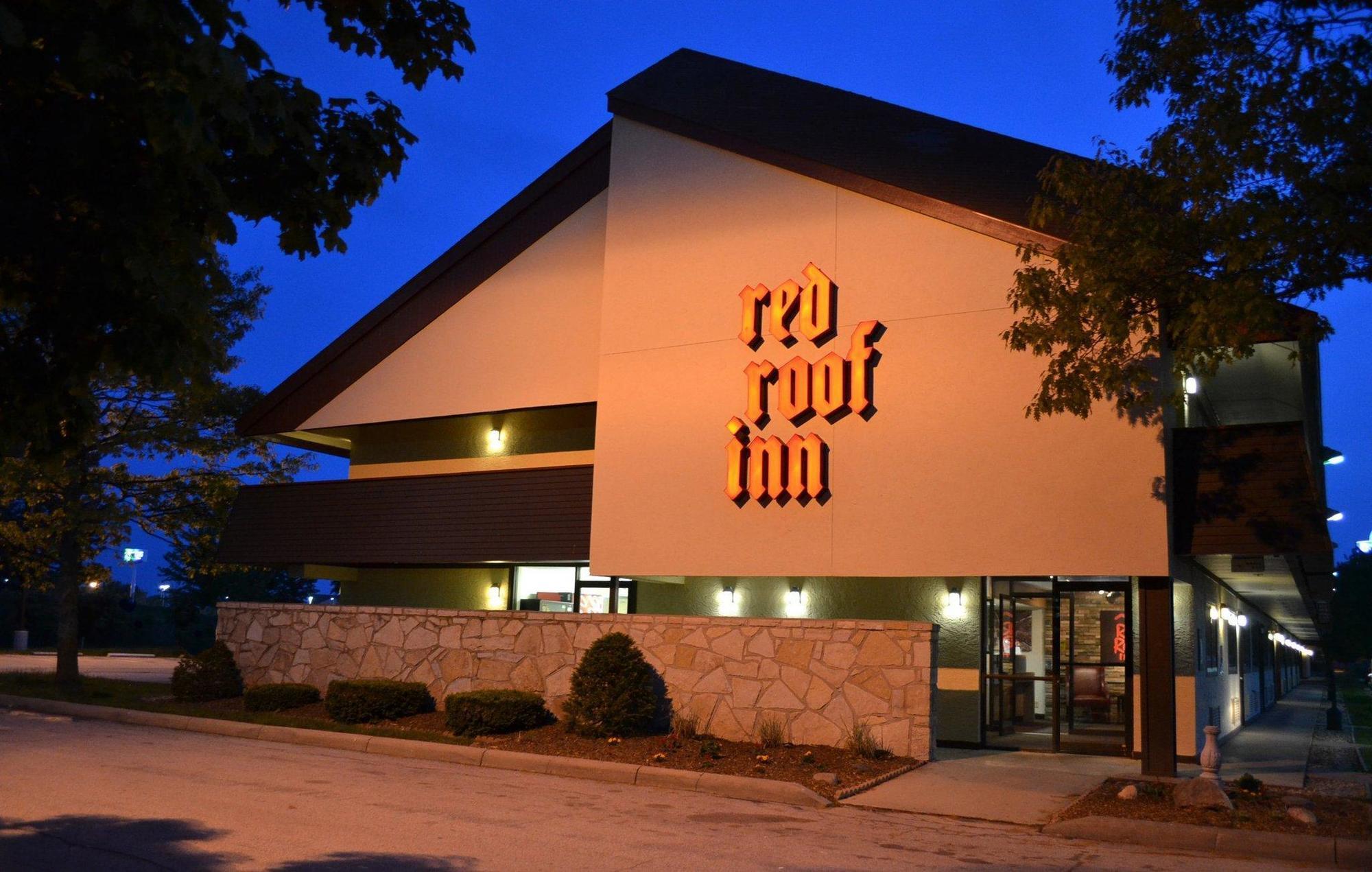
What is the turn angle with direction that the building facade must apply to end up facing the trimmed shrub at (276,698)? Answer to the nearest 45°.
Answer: approximately 45° to its right

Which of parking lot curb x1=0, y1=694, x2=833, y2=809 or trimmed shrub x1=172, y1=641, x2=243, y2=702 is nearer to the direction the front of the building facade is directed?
the parking lot curb

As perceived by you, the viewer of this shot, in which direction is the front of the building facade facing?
facing the viewer and to the left of the viewer

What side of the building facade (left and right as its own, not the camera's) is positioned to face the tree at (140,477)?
right

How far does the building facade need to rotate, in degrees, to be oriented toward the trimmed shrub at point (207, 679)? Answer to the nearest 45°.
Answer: approximately 45° to its right

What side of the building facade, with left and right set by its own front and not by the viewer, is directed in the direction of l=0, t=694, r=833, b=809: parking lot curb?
front

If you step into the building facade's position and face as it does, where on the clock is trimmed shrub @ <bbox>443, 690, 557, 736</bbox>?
The trimmed shrub is roughly at 1 o'clock from the building facade.
